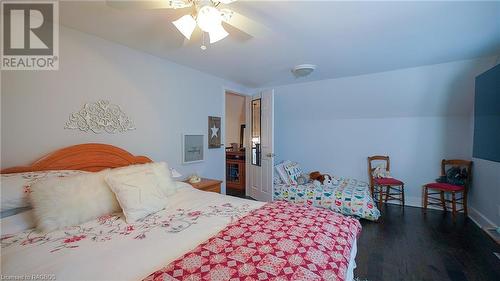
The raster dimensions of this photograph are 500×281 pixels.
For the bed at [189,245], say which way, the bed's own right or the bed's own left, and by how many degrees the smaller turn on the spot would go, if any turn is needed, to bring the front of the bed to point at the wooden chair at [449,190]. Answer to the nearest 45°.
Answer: approximately 45° to the bed's own left

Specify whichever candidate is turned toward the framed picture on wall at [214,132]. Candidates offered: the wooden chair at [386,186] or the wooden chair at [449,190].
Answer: the wooden chair at [449,190]

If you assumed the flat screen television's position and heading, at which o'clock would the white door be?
The white door is roughly at 1 o'clock from the flat screen television.

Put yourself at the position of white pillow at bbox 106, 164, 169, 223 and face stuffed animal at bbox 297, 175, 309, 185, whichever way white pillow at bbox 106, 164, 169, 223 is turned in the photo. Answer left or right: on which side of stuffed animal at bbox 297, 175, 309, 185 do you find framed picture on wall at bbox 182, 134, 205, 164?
left

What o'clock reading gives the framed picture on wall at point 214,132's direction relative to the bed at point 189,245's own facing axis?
The framed picture on wall is roughly at 8 o'clock from the bed.

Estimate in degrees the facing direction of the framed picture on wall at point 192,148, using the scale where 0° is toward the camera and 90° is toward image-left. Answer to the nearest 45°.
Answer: approximately 315°

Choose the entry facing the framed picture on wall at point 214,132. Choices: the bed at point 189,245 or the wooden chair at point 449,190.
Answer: the wooden chair

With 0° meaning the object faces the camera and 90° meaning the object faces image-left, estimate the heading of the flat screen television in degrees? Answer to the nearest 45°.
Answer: approximately 45°
